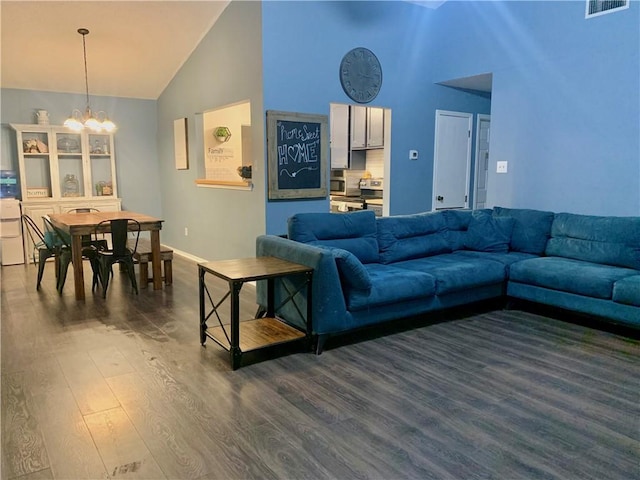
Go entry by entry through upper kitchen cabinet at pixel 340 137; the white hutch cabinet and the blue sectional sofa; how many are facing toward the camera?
3

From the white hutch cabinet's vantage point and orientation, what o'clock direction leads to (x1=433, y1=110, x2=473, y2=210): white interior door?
The white interior door is roughly at 10 o'clock from the white hutch cabinet.

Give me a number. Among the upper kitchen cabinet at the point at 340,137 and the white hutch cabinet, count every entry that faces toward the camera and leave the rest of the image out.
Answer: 2

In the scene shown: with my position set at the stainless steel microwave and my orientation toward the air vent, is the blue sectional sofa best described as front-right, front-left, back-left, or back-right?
front-right

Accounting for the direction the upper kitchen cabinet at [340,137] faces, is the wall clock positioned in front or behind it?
in front

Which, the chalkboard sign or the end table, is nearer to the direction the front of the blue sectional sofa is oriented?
the end table

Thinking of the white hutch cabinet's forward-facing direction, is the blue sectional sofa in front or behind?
in front

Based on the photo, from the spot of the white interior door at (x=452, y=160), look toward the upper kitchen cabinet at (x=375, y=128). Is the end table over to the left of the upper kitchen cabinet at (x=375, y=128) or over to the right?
left

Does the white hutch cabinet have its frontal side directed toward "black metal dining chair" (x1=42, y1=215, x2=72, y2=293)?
yes

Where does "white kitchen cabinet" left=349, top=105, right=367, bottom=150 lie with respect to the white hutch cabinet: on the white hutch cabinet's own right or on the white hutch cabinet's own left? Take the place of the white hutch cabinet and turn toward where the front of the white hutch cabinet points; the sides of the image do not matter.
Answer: on the white hutch cabinet's own left

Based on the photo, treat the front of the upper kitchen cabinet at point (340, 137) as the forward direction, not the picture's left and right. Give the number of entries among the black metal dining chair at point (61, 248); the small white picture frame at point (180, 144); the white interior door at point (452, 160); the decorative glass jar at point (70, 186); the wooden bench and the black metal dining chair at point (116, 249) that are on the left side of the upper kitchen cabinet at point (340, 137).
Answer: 1

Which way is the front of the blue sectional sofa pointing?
toward the camera

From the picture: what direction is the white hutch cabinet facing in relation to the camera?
toward the camera

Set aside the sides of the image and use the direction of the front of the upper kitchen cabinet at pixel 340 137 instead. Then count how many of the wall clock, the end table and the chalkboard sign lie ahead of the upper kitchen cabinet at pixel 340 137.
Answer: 3

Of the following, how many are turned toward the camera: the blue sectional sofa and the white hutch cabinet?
2
